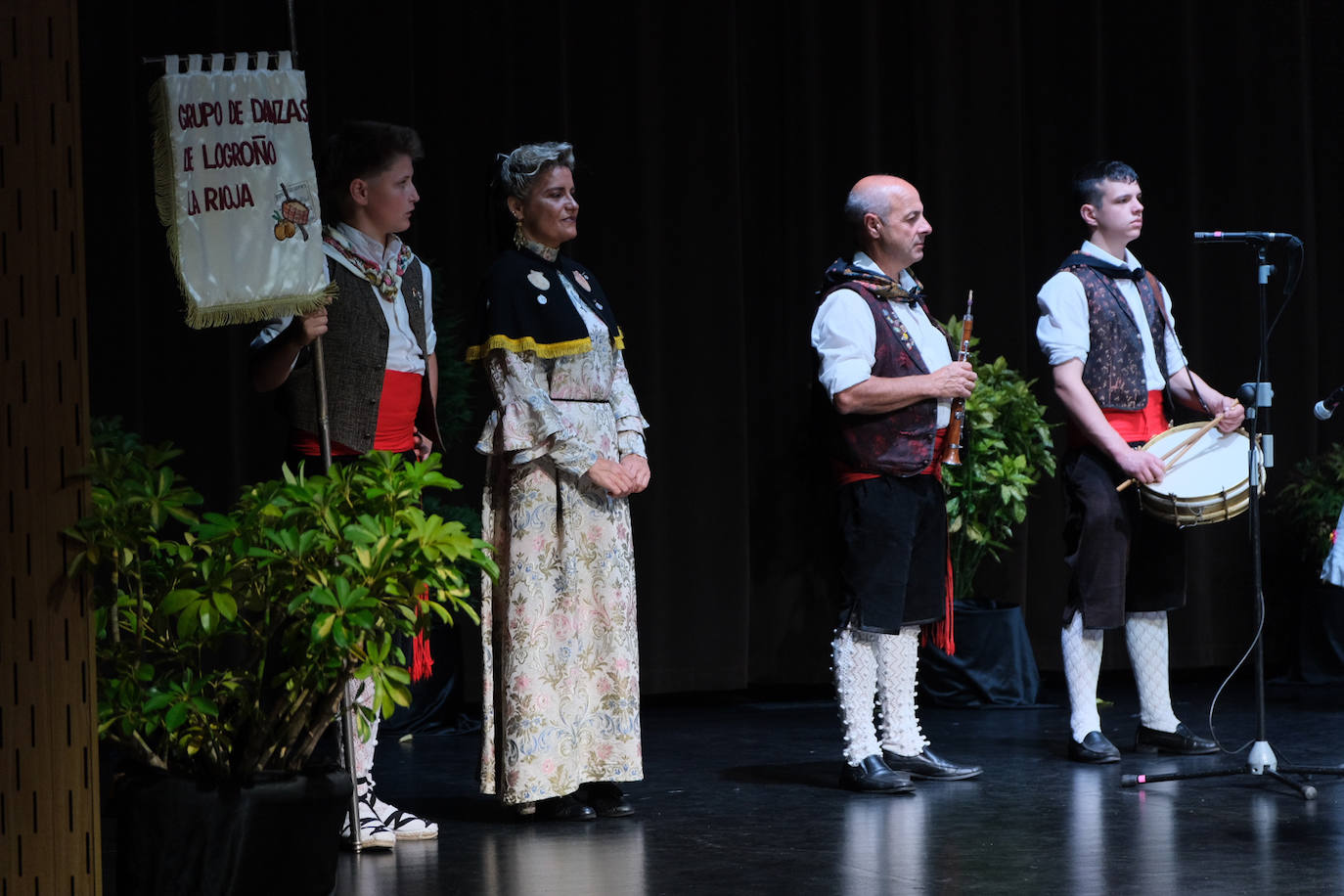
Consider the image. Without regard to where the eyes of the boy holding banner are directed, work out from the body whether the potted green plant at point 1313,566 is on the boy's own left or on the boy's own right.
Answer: on the boy's own left

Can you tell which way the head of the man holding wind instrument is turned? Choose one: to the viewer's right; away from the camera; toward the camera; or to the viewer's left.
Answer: to the viewer's right

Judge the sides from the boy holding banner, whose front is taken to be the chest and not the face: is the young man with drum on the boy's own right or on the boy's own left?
on the boy's own left

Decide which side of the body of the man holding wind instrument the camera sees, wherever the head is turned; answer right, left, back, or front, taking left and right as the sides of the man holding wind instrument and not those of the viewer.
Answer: right

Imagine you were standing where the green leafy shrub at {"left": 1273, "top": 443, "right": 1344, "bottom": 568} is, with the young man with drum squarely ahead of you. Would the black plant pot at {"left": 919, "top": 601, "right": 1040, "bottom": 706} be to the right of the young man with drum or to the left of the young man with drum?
right

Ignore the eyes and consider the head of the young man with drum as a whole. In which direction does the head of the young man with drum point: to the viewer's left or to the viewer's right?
to the viewer's right

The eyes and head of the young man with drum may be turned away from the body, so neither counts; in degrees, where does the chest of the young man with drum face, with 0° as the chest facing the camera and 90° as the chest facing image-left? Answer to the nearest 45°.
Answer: approximately 315°
